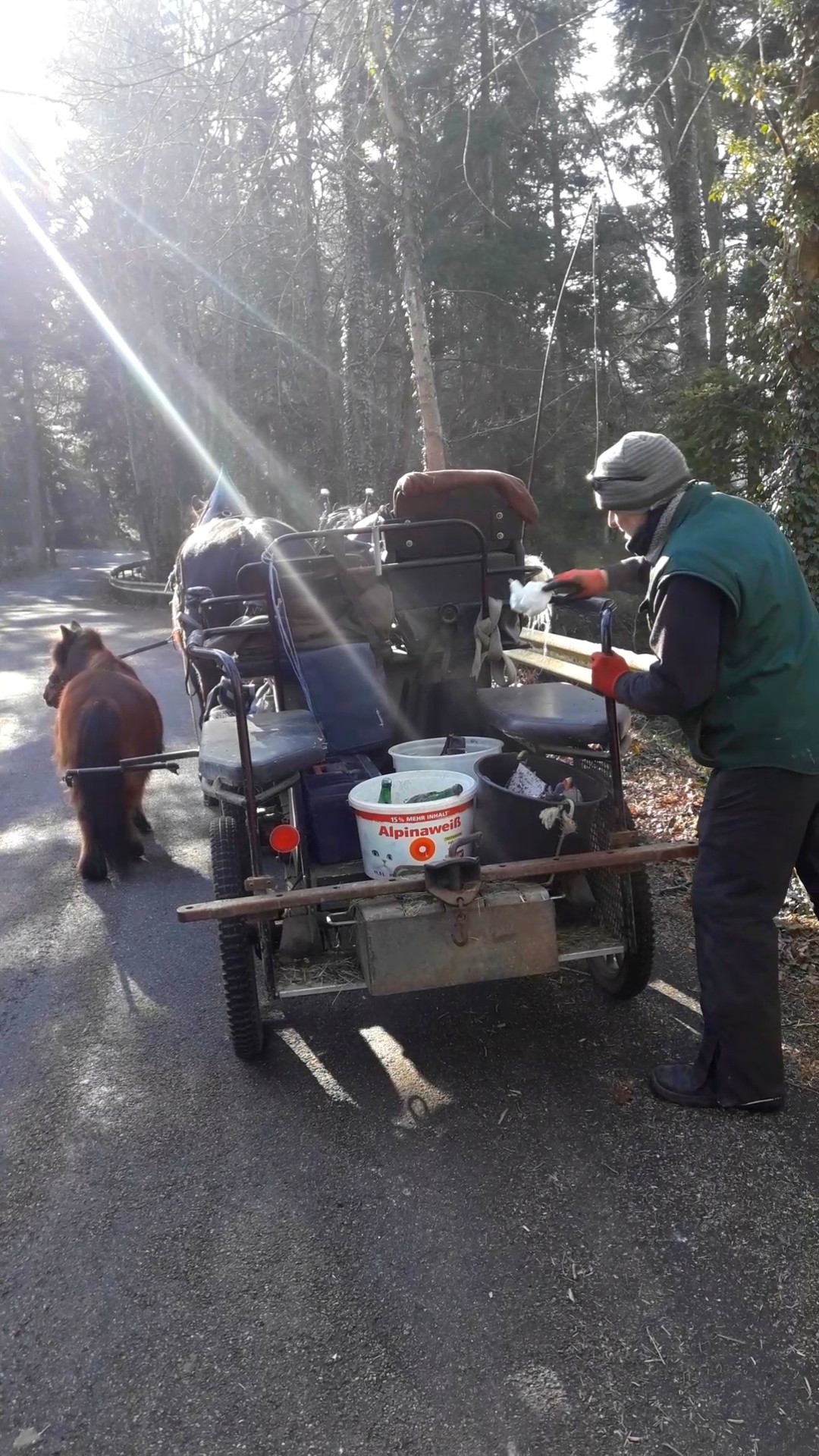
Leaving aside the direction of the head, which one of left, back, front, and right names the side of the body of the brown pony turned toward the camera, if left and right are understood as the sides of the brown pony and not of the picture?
back

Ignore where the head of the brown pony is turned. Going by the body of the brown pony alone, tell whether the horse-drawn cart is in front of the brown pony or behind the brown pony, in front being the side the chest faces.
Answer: behind

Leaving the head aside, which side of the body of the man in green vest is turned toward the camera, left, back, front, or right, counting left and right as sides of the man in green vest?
left

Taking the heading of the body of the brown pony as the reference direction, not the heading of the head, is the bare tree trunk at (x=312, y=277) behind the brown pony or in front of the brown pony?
in front

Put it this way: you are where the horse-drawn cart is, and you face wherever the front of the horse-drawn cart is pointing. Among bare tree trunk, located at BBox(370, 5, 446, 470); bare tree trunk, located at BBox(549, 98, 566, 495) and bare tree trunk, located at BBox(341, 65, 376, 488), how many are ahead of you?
3

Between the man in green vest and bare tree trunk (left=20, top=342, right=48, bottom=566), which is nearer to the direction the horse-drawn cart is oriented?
the bare tree trunk

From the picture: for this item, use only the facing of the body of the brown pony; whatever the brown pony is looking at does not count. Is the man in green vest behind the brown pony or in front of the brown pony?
behind

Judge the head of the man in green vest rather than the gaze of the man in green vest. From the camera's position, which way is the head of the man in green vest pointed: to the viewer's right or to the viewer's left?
to the viewer's left

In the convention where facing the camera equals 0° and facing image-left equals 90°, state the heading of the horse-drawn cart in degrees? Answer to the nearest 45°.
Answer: approximately 180°

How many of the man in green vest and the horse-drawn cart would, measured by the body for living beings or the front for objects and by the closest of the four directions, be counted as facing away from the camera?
1

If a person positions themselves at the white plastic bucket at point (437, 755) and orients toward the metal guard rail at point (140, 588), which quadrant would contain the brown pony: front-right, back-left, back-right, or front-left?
front-left

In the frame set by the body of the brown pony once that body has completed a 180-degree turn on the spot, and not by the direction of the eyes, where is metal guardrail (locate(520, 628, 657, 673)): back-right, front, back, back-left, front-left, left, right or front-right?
left

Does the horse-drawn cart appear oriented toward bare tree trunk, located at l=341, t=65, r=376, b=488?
yes

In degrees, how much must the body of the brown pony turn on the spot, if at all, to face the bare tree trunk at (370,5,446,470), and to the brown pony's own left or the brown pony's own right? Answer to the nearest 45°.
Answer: approximately 45° to the brown pony's own right

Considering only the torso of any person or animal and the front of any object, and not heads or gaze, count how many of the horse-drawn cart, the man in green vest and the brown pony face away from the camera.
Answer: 2

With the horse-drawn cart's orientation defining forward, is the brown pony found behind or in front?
in front

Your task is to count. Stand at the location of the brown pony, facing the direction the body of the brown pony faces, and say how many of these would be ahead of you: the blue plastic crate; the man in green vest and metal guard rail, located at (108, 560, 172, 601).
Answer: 1
